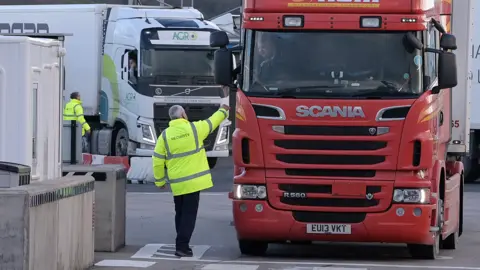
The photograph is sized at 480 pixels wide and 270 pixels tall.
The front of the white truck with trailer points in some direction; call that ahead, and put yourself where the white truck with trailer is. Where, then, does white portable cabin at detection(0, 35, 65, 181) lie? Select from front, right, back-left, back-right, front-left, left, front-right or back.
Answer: front-right

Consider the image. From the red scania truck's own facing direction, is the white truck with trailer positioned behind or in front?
behind

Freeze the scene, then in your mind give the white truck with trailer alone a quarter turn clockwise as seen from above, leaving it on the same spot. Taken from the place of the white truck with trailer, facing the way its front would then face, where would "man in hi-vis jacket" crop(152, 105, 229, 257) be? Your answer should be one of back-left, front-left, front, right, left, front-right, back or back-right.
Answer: front-left

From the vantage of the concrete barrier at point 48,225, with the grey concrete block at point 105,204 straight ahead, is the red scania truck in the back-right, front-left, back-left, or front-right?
front-right

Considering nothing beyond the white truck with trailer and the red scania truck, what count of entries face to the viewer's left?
0

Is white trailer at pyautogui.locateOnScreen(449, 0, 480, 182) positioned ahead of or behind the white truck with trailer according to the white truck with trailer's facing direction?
ahead

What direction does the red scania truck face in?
toward the camera
